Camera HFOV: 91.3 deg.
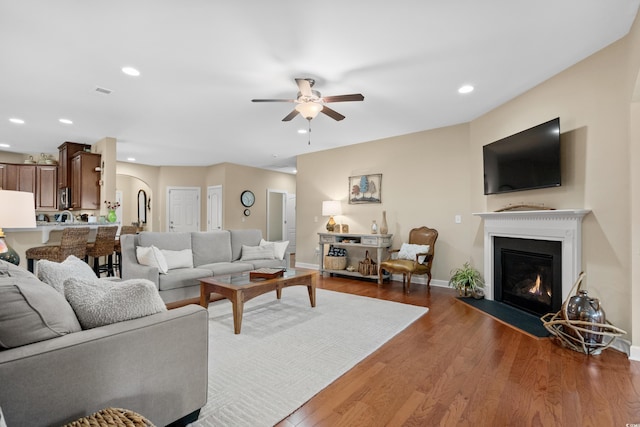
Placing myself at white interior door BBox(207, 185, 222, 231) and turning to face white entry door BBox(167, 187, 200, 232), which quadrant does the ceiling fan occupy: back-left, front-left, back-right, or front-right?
back-left

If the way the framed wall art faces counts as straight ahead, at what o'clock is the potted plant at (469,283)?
The potted plant is roughly at 9 o'clock from the framed wall art.

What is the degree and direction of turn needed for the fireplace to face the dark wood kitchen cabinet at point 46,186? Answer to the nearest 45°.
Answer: approximately 45° to its right

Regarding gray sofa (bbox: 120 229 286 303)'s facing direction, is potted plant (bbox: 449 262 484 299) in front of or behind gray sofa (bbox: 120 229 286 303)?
in front

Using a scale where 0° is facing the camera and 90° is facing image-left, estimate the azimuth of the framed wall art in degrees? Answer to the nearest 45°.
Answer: approximately 45°

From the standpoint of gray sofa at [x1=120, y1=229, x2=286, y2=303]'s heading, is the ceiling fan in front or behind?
in front

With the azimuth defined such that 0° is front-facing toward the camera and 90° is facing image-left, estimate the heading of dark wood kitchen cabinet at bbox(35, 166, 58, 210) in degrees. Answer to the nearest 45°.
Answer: approximately 0°

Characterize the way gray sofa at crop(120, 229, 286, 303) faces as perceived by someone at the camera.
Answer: facing the viewer and to the right of the viewer

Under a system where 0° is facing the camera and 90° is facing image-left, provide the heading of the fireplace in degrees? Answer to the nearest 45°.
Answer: approximately 45°

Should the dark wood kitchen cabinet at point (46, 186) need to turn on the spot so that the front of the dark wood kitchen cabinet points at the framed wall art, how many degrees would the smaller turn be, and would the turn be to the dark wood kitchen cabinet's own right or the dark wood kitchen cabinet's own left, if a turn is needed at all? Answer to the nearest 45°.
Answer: approximately 45° to the dark wood kitchen cabinet's own left

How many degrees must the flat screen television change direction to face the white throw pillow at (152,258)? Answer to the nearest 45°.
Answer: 0° — it already faces it

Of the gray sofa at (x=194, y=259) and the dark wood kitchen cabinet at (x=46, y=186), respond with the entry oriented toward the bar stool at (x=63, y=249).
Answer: the dark wood kitchen cabinet

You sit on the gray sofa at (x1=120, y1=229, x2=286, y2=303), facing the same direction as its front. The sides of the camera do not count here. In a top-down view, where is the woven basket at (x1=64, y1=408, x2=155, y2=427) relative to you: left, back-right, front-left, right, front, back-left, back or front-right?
front-right
